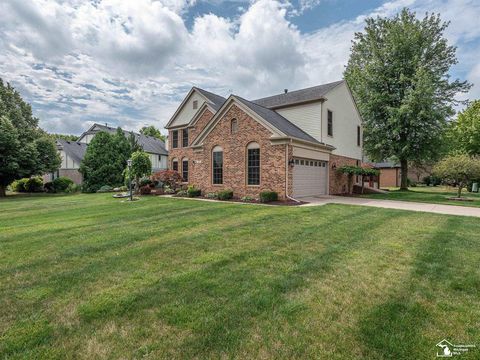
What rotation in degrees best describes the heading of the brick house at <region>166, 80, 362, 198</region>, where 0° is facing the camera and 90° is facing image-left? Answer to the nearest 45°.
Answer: approximately 45°

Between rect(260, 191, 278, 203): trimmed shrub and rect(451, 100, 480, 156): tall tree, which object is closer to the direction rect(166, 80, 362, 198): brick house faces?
the trimmed shrub

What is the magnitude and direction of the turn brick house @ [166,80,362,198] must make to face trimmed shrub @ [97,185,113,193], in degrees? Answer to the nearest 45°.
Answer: approximately 90° to its right

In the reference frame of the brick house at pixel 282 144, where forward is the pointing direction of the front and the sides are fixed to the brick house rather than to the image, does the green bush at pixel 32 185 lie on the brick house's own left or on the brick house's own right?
on the brick house's own right

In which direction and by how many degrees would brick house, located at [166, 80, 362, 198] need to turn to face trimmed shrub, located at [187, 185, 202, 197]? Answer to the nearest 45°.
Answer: approximately 45° to its right

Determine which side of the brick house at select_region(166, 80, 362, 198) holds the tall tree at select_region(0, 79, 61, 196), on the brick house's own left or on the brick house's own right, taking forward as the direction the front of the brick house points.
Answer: on the brick house's own right

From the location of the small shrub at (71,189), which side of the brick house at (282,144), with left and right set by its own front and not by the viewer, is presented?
right

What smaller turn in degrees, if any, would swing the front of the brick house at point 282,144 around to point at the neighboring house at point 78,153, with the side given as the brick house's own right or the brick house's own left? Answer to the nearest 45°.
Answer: approximately 90° to the brick house's own right

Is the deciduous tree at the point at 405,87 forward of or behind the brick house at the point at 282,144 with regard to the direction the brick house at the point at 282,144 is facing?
behind

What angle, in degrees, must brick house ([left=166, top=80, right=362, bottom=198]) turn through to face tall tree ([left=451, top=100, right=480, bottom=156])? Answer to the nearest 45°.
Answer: approximately 180°

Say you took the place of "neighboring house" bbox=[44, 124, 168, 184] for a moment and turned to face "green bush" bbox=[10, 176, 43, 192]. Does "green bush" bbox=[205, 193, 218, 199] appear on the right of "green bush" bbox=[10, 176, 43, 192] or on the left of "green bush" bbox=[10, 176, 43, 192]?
left
